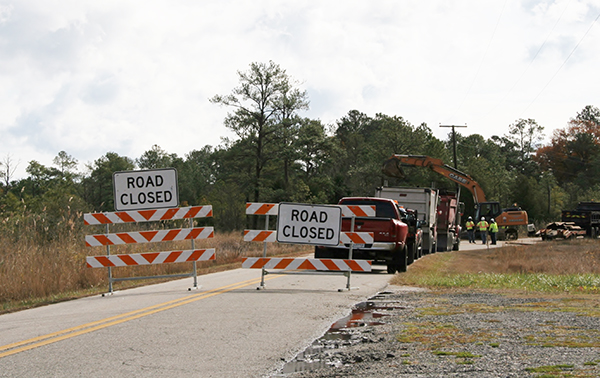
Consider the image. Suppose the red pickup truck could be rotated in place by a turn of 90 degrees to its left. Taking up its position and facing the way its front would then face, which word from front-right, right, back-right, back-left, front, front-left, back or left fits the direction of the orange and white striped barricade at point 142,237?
front-left

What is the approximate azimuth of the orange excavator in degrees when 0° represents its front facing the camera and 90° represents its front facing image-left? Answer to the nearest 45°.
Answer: approximately 90°

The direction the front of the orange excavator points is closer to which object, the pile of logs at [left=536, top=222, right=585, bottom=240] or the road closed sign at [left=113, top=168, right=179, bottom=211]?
the road closed sign

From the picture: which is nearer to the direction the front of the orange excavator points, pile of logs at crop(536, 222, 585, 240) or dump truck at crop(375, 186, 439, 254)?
the dump truck

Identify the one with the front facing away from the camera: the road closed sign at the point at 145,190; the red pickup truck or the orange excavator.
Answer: the red pickup truck

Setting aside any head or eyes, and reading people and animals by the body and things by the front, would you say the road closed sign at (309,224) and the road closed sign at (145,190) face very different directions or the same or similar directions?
same or similar directions

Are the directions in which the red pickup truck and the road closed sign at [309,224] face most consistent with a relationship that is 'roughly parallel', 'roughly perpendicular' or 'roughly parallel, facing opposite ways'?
roughly parallel, facing opposite ways

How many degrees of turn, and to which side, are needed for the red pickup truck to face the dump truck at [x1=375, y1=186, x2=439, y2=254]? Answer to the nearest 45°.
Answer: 0° — it already faces it

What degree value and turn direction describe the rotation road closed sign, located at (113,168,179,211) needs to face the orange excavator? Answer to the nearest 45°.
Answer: approximately 135° to its left

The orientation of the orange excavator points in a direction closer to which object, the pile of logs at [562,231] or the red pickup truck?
the red pickup truck

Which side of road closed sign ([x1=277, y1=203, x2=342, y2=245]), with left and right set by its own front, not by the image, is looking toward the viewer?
front

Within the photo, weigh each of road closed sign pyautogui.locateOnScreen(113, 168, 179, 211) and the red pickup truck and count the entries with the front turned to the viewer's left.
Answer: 0

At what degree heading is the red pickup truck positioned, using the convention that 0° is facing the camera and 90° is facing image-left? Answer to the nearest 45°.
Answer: approximately 180°

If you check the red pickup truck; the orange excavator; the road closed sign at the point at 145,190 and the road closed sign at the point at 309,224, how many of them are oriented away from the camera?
1
